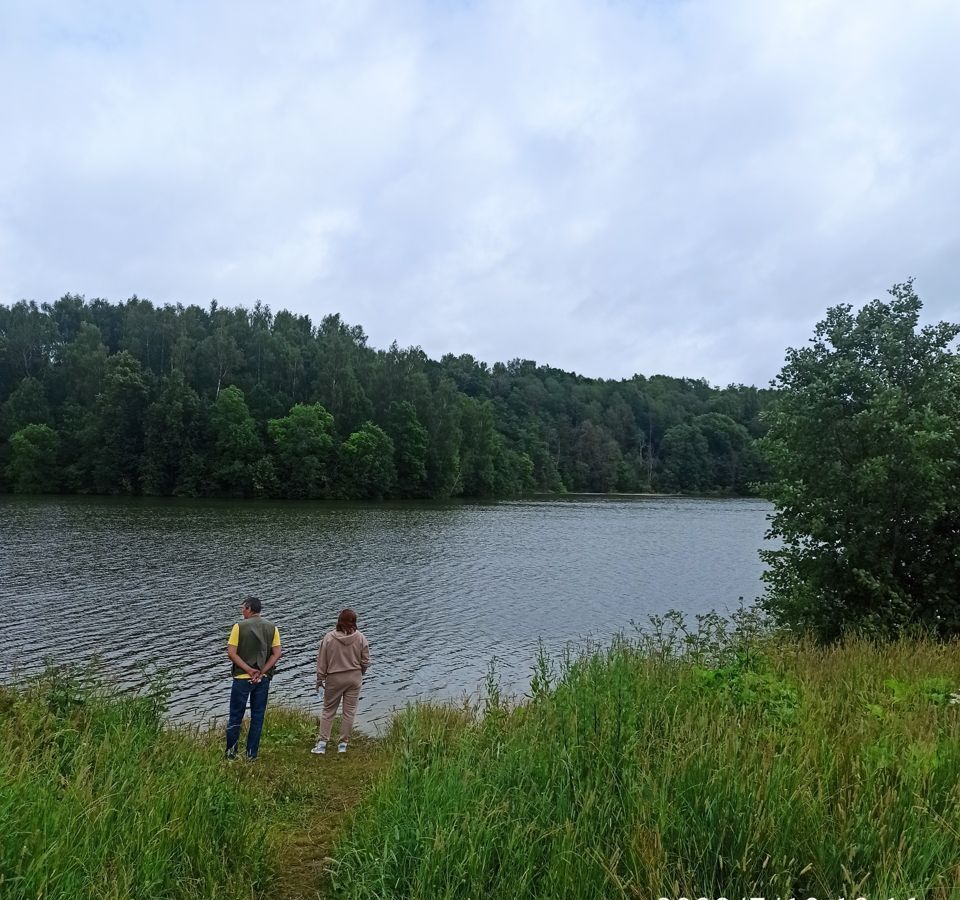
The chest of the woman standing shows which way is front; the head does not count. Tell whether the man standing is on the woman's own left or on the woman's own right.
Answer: on the woman's own left

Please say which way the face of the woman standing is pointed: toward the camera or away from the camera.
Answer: away from the camera

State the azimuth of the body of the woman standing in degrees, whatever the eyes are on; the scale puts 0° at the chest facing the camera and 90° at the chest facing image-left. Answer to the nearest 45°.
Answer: approximately 180°

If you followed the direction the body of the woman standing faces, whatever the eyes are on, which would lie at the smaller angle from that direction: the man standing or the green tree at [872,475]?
the green tree

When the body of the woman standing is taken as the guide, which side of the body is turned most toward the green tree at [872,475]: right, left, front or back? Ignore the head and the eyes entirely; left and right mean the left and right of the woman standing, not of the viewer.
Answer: right
